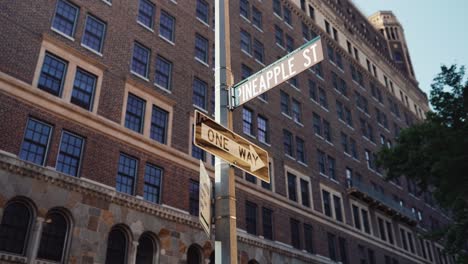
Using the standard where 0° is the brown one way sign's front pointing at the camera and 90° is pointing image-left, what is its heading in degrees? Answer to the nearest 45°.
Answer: approximately 315°
